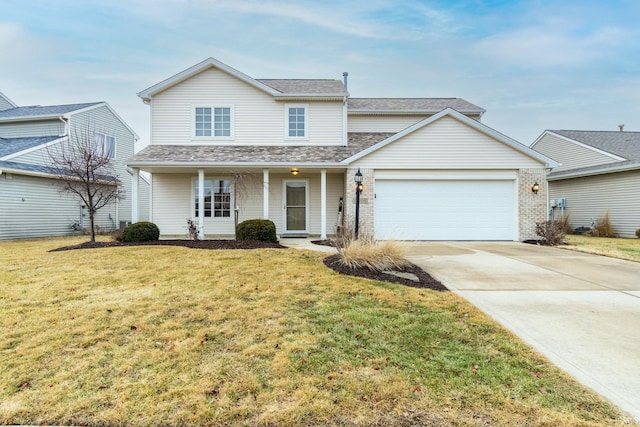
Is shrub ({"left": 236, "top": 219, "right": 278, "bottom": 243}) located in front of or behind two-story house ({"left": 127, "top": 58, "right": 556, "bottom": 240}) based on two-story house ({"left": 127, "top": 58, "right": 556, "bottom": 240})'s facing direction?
in front

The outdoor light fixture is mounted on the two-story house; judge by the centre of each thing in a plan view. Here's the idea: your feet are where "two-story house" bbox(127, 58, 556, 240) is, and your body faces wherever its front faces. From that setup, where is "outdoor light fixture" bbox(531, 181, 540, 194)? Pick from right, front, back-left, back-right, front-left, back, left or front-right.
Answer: left

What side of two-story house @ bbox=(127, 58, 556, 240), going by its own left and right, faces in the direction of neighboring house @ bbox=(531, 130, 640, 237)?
left

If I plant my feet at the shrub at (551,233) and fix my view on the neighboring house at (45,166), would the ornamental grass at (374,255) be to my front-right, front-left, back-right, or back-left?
front-left

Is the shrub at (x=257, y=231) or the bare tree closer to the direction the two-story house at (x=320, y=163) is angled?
the shrub

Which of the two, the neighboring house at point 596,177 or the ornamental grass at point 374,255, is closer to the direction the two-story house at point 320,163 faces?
the ornamental grass

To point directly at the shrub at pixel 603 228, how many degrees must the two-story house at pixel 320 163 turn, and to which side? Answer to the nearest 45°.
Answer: approximately 90° to its left

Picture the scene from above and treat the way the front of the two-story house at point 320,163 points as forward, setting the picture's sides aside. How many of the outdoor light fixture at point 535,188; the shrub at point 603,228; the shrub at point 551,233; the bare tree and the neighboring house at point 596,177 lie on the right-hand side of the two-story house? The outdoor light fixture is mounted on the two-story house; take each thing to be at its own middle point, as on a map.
1

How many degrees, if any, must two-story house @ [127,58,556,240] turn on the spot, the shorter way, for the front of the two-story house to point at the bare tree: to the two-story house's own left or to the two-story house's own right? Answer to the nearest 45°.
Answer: approximately 90° to the two-story house's own right

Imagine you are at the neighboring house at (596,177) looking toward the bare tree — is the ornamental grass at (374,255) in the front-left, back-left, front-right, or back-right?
front-left

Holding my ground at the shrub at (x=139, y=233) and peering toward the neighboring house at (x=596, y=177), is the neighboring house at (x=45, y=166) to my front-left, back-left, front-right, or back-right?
back-left

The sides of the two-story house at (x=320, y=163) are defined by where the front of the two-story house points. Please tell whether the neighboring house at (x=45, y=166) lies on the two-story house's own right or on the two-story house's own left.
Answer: on the two-story house's own right

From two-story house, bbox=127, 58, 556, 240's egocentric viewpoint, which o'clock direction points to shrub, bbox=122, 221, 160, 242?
The shrub is roughly at 2 o'clock from the two-story house.

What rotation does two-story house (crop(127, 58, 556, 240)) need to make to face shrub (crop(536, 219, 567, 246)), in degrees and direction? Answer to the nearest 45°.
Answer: approximately 90° to its left

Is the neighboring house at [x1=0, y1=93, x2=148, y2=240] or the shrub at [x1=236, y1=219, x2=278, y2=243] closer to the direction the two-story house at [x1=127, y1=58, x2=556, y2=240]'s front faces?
the shrub

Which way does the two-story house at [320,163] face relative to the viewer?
toward the camera
